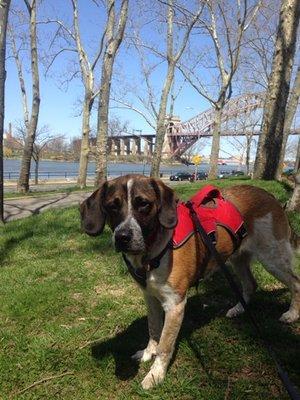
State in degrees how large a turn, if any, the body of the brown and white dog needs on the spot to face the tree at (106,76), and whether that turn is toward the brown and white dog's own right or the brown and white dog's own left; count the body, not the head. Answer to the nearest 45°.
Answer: approximately 135° to the brown and white dog's own right
